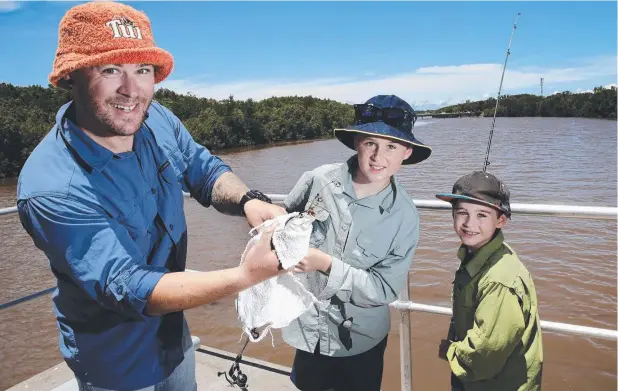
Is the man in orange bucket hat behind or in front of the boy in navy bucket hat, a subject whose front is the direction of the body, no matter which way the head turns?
in front

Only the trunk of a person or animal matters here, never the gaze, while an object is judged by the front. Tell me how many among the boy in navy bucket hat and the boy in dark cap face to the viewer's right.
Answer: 0

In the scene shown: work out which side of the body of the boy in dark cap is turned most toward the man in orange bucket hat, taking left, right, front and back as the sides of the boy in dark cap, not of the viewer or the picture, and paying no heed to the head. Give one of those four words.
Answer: front
